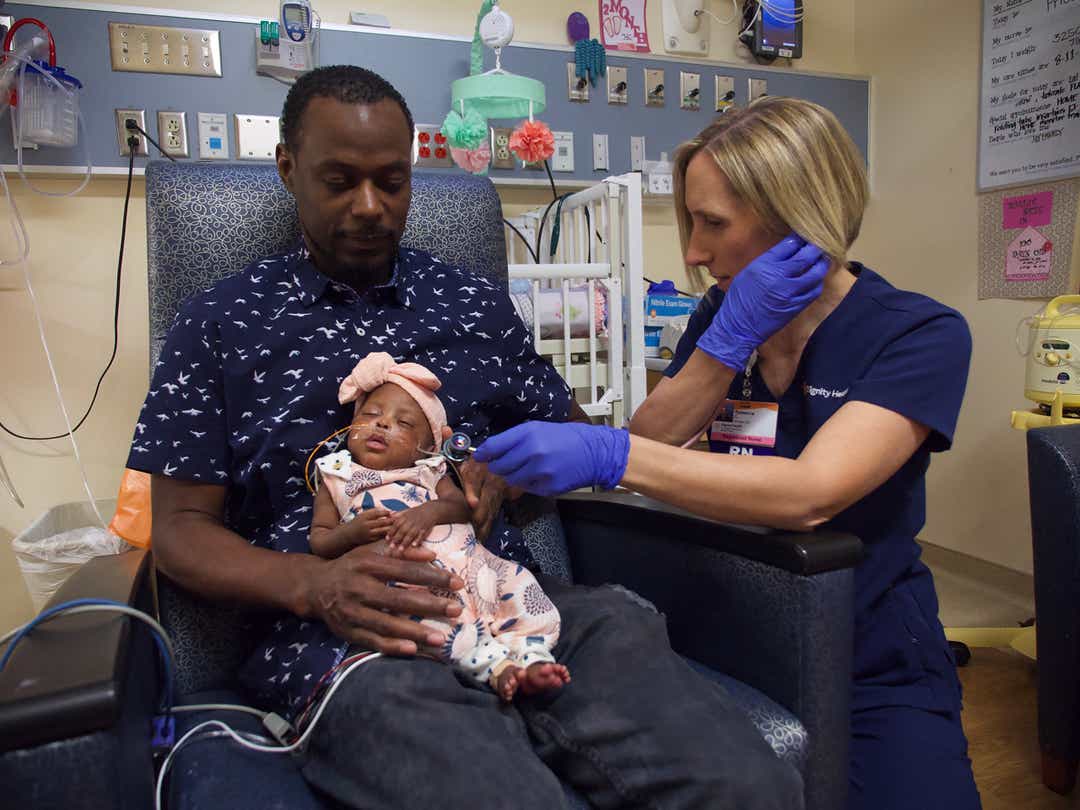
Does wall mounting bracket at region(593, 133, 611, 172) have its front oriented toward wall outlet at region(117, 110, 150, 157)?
no

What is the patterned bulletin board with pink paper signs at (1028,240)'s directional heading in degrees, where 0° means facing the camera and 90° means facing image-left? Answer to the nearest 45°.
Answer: approximately 45°

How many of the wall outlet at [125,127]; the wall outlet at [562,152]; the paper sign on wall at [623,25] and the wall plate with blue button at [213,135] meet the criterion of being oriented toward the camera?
4

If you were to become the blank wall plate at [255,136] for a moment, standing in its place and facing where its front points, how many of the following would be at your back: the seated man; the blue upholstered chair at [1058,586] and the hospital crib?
0

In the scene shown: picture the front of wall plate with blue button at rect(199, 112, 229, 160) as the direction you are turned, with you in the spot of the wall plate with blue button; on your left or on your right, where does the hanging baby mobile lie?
on your left

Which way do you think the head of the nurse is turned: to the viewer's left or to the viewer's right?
to the viewer's left

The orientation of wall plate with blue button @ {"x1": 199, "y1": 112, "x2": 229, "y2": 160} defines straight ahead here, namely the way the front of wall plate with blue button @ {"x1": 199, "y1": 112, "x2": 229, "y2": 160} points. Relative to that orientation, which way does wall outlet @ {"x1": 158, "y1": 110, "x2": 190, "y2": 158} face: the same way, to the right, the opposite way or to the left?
the same way

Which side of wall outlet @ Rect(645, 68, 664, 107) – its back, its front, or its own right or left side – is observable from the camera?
front

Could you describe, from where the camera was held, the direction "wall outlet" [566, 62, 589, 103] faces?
facing the viewer

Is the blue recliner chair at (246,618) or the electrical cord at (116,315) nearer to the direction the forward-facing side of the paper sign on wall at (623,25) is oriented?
the blue recliner chair

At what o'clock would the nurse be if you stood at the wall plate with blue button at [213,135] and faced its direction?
The nurse is roughly at 11 o'clock from the wall plate with blue button.

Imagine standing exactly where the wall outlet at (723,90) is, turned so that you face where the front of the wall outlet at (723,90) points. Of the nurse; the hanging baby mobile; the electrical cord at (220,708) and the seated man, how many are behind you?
0
